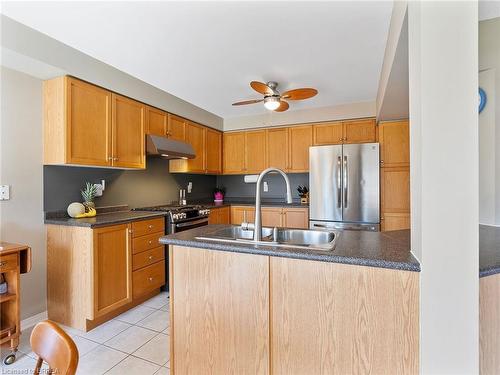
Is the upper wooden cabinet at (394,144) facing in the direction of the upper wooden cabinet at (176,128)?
no

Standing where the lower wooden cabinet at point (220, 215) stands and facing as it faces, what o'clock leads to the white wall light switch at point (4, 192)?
The white wall light switch is roughly at 3 o'clock from the lower wooden cabinet.

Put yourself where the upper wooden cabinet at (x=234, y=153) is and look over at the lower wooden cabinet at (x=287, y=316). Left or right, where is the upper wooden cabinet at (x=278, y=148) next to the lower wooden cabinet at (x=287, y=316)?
left

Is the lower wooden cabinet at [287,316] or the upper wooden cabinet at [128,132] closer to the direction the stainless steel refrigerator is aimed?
the lower wooden cabinet

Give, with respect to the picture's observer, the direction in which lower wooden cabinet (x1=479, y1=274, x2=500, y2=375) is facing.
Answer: facing the viewer

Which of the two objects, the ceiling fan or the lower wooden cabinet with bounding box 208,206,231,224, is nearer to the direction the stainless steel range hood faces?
the ceiling fan

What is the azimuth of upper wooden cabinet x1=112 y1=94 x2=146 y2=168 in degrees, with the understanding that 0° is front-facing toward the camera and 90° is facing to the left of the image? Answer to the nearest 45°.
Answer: approximately 315°

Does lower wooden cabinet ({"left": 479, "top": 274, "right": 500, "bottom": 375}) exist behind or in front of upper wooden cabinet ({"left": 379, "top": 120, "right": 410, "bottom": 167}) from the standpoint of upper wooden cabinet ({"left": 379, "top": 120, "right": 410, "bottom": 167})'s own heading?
in front

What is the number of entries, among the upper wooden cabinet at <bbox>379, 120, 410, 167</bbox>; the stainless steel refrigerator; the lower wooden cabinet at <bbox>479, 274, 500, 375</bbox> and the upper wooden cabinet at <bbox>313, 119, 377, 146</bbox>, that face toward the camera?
4

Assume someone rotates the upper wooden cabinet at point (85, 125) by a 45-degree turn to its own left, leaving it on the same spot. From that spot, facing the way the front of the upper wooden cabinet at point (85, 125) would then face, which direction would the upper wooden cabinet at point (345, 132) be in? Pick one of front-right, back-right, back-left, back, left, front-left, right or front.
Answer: front

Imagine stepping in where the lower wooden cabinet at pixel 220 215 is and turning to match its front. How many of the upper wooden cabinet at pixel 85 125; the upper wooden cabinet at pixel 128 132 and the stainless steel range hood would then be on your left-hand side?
0

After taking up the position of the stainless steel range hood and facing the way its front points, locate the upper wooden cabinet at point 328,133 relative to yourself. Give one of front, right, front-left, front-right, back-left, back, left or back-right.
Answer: front-left

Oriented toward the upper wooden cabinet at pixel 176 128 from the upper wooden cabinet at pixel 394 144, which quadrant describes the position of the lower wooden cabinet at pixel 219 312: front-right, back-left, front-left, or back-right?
front-left

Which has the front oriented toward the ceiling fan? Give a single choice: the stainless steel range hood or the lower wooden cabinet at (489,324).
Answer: the stainless steel range hood

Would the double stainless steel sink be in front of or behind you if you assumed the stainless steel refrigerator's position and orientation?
in front

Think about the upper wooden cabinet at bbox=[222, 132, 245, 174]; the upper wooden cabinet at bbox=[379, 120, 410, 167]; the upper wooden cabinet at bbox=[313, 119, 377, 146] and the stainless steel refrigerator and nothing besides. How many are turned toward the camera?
4

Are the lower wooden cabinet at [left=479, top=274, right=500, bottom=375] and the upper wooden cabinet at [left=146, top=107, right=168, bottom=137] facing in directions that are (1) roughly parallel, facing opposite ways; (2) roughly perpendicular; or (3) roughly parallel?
roughly perpendicular

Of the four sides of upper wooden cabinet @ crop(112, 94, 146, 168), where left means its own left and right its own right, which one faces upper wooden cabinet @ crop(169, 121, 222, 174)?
left

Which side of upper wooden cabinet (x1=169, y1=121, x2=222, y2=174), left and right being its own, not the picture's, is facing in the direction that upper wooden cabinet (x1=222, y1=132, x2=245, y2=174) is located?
left

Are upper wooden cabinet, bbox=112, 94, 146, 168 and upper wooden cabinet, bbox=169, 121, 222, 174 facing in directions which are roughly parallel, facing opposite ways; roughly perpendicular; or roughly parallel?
roughly parallel
